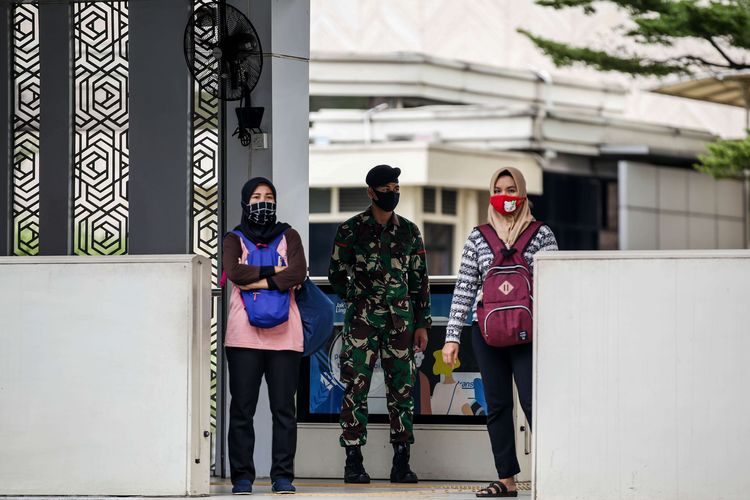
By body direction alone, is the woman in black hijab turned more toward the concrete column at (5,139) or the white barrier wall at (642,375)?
the white barrier wall

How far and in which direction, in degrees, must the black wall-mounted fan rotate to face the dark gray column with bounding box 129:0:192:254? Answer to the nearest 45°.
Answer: approximately 90° to its right

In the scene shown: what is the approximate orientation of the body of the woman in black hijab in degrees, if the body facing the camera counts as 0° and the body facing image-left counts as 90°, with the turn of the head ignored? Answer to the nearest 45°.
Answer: approximately 0°

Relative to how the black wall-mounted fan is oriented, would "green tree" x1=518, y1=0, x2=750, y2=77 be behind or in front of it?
behind

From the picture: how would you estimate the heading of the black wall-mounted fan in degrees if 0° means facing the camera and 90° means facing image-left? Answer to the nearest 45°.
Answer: approximately 45°

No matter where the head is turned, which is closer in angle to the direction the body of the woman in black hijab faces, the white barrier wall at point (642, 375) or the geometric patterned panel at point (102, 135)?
the white barrier wall

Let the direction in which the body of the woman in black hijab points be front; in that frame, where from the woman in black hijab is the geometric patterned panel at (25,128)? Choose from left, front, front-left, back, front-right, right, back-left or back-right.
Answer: back-right
